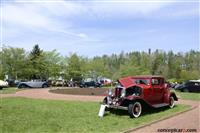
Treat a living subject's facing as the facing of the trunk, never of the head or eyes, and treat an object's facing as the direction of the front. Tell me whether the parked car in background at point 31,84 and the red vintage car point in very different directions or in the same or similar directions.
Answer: same or similar directions

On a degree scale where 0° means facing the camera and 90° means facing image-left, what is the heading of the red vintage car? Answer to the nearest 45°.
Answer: approximately 45°

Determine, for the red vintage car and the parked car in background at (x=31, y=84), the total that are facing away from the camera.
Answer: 0

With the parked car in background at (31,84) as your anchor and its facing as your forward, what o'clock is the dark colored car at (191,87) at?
The dark colored car is roughly at 7 o'clock from the parked car in background.

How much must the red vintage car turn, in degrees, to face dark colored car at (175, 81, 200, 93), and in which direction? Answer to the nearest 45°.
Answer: approximately 135° to its right

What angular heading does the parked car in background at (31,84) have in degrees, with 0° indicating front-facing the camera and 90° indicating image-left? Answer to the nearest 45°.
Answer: approximately 90°

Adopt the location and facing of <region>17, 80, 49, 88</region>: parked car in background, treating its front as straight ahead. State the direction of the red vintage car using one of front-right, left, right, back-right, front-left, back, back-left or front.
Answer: left

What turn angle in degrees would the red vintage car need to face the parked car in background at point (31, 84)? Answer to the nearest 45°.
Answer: approximately 90° to its right
